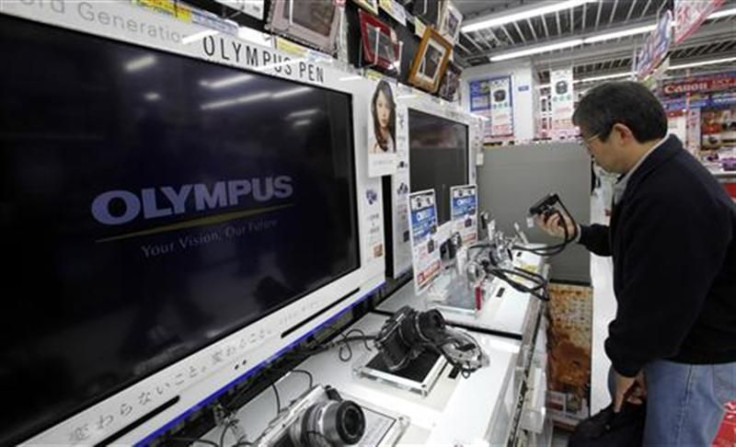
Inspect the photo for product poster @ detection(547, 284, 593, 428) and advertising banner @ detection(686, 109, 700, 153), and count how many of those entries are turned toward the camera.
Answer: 2

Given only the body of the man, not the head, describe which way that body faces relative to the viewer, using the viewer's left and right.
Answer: facing to the left of the viewer

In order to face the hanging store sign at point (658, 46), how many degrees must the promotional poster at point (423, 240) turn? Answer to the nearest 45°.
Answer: approximately 90° to its left

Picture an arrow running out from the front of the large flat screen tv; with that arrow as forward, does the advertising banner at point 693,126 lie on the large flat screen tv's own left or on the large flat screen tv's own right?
on the large flat screen tv's own left

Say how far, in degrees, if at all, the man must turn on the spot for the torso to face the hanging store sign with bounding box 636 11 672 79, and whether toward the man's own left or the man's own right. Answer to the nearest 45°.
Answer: approximately 90° to the man's own right

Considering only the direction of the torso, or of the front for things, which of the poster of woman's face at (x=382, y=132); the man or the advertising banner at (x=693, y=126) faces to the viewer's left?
the man

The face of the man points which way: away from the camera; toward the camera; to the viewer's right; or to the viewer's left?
to the viewer's left

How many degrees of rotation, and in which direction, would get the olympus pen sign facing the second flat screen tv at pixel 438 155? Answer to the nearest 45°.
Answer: approximately 90° to its left

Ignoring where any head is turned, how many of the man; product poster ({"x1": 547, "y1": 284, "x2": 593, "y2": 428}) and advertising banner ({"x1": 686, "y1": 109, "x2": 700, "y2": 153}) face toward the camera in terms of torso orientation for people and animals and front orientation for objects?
2

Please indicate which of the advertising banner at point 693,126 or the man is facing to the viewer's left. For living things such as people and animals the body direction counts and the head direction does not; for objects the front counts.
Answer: the man
